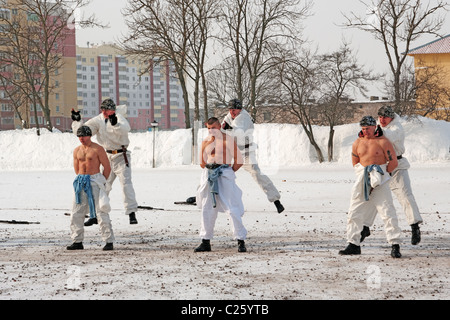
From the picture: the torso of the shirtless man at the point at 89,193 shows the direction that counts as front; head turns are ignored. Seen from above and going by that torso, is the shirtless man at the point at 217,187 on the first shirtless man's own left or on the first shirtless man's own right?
on the first shirtless man's own left

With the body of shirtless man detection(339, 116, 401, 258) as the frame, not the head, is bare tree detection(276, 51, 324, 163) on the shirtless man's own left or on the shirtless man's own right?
on the shirtless man's own right

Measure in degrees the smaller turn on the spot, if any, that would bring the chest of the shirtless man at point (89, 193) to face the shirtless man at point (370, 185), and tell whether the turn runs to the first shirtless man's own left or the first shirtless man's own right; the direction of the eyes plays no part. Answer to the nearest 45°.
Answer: approximately 135° to the first shirtless man's own left

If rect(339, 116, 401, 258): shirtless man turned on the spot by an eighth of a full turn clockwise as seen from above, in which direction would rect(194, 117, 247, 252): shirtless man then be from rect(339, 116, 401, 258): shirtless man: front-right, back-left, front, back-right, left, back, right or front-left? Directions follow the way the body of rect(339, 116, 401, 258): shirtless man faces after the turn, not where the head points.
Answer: front

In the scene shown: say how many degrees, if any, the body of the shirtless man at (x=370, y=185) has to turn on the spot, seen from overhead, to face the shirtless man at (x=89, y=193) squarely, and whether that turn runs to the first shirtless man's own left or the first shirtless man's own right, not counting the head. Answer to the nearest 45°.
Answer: approximately 45° to the first shirtless man's own right

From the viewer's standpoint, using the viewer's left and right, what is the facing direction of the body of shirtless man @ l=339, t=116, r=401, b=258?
facing the viewer and to the left of the viewer

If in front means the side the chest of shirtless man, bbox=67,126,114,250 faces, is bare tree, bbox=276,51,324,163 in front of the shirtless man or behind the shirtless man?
behind

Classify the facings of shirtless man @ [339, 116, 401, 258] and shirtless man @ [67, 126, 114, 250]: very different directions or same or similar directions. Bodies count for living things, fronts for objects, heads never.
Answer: same or similar directions

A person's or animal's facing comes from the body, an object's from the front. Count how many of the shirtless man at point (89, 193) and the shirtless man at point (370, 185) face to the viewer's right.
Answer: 0
